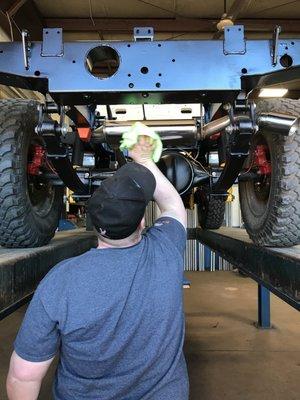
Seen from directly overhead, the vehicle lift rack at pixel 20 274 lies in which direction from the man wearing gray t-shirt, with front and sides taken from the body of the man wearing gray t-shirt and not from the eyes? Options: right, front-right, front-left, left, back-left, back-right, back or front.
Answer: front-left

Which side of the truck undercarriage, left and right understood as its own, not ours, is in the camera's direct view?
back

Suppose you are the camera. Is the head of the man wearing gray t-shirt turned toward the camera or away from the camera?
away from the camera

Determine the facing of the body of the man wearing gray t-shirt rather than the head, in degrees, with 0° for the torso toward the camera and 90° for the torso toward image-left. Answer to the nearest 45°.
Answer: approximately 180°
